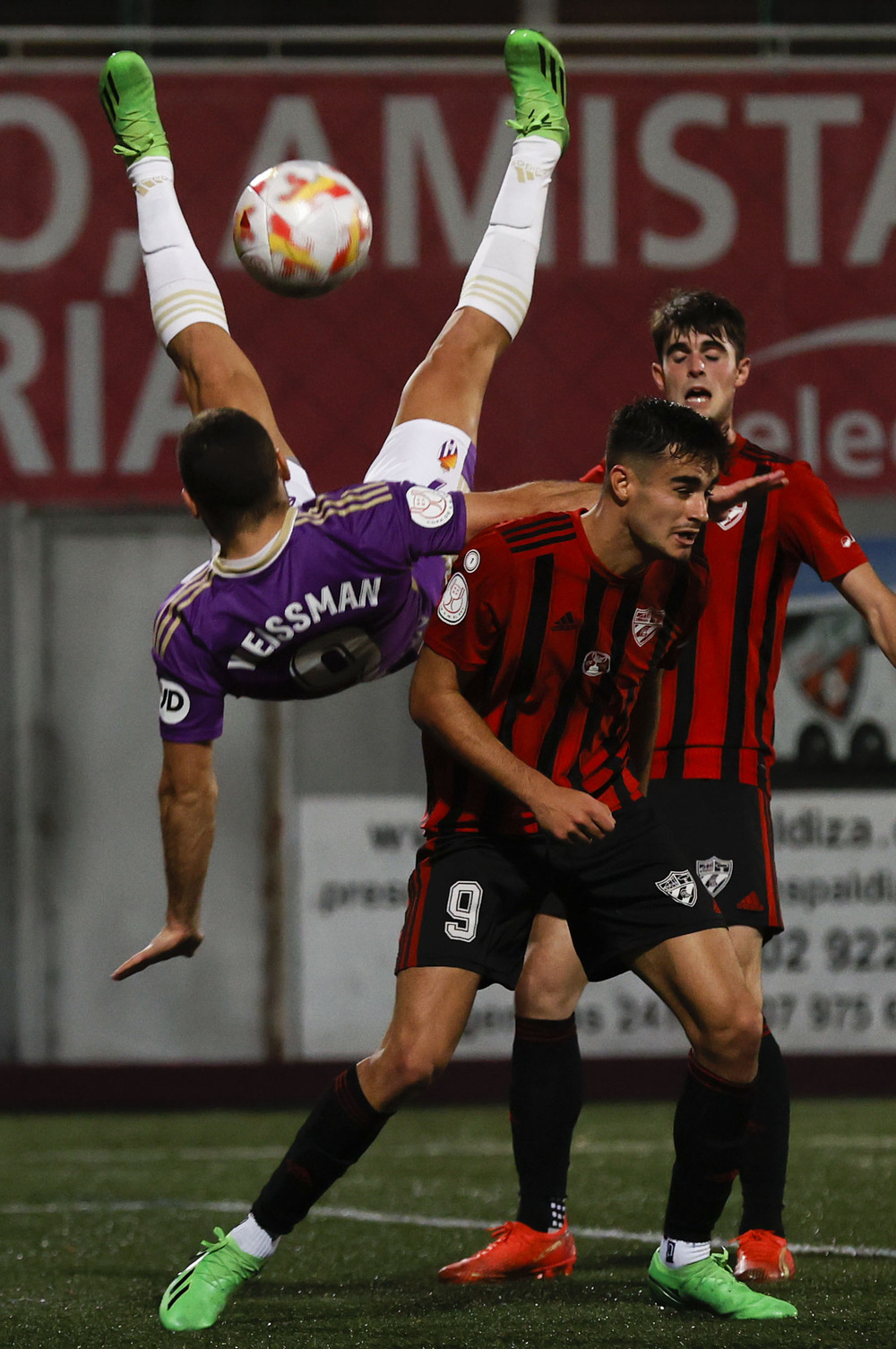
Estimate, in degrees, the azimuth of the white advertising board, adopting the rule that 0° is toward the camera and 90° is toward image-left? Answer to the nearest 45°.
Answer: approximately 0°

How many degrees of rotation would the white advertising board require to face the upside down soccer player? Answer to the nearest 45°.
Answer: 0° — it already faces them

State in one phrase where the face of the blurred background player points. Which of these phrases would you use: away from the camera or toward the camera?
toward the camera

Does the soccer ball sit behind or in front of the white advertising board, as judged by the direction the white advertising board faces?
in front

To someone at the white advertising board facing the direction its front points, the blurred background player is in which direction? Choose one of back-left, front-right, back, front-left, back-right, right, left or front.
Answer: front
